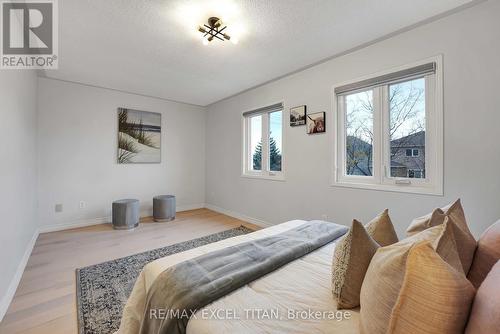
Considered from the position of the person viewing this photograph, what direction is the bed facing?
facing away from the viewer and to the left of the viewer

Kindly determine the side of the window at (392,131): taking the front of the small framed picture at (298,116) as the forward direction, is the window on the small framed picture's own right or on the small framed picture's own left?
on the small framed picture's own left

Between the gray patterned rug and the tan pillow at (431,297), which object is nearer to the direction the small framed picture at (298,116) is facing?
the gray patterned rug

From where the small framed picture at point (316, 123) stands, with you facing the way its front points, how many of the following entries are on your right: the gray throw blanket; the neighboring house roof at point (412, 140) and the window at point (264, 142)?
1

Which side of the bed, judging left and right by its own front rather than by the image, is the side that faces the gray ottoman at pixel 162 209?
front

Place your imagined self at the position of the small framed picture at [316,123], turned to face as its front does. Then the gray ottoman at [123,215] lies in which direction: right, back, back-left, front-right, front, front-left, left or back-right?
front-right

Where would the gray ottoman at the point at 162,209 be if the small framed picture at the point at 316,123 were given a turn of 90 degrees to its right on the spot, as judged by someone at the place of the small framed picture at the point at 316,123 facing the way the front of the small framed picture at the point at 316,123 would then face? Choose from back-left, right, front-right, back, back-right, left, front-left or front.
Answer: front-left

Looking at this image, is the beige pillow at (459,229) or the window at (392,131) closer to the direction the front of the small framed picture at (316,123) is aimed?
the beige pillow

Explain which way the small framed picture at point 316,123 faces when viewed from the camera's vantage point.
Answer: facing the viewer and to the left of the viewer

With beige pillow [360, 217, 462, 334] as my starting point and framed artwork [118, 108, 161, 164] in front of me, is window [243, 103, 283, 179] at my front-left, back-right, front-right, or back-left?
front-right

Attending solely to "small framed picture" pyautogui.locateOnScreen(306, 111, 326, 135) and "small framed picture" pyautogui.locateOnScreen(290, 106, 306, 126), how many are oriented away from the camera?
0

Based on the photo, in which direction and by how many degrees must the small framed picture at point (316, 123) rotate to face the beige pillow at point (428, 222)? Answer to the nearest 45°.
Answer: approximately 45° to its left

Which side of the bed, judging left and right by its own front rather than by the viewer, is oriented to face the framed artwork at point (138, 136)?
front

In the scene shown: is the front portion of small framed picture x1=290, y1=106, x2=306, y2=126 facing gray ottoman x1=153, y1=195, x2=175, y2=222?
no

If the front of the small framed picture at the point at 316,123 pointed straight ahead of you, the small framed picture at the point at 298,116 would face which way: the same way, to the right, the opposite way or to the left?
the same way

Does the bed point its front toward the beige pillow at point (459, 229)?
no
